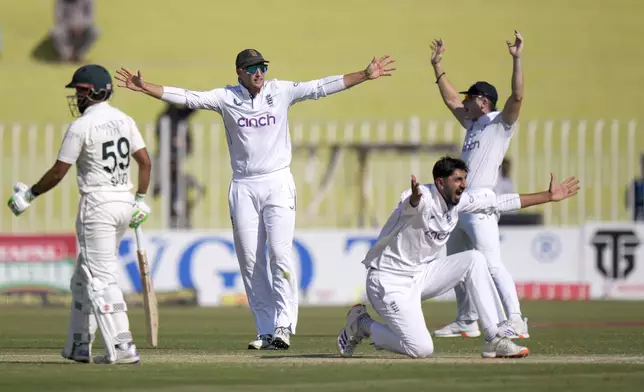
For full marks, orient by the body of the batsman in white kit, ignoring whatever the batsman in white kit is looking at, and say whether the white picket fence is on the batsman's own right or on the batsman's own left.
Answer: on the batsman's own right

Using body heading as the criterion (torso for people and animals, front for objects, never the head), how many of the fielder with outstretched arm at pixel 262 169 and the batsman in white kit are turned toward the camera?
1

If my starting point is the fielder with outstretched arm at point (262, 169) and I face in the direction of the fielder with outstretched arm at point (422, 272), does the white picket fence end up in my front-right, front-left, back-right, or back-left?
back-left

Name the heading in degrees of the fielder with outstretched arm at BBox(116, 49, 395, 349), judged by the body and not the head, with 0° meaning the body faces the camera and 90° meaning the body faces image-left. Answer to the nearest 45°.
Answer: approximately 0°

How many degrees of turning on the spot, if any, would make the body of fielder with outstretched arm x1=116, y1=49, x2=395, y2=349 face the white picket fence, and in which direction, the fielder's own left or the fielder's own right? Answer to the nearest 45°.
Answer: approximately 180°

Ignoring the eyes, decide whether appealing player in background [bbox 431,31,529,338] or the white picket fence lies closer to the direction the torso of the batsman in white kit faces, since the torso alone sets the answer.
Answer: the white picket fence

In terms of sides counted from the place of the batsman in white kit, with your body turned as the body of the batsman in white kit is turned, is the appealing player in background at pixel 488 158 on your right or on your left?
on your right

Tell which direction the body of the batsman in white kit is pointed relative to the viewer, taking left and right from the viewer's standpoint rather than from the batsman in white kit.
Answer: facing away from the viewer and to the left of the viewer
